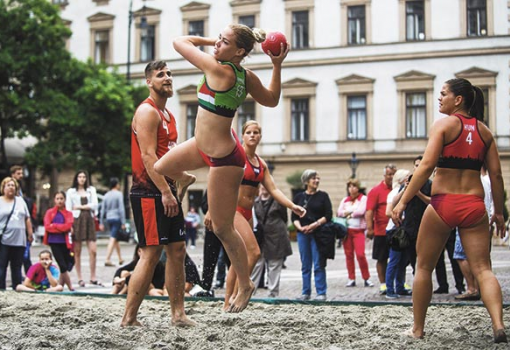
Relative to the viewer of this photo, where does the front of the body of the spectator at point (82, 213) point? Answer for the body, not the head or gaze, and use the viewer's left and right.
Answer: facing the viewer

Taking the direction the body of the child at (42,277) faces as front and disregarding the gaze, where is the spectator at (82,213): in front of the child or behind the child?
behind

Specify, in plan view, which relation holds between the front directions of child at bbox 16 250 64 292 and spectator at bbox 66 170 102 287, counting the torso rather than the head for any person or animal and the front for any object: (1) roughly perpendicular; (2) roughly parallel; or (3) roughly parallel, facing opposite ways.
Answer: roughly parallel

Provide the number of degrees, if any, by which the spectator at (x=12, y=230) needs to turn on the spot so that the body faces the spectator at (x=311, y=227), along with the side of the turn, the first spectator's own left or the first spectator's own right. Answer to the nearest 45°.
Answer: approximately 45° to the first spectator's own left

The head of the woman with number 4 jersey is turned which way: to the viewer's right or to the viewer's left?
to the viewer's left

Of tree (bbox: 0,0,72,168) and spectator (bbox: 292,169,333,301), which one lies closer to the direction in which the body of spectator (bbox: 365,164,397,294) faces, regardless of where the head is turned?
the spectator

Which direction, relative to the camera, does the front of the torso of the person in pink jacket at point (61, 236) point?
toward the camera

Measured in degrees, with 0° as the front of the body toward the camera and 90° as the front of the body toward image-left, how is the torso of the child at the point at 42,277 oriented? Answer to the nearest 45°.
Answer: approximately 0°

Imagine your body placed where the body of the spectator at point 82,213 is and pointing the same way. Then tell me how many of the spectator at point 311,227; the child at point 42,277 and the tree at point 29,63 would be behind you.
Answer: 1

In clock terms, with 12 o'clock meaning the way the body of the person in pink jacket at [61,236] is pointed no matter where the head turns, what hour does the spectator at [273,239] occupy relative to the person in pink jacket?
The spectator is roughly at 10 o'clock from the person in pink jacket.

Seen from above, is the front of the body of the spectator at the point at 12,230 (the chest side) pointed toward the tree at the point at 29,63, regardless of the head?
no

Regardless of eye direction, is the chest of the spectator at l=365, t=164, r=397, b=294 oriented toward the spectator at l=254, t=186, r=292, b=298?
no

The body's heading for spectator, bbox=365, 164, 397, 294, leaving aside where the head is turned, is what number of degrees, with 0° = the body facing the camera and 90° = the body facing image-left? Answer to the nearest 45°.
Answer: approximately 315°

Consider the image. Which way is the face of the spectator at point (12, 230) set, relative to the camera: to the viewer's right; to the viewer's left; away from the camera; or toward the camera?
toward the camera

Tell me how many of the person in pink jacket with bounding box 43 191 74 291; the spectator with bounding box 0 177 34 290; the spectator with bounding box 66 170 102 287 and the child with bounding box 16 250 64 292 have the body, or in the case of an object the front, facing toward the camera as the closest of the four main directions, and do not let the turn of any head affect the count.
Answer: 4

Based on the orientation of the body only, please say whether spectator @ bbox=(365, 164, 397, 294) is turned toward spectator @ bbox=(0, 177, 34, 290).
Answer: no

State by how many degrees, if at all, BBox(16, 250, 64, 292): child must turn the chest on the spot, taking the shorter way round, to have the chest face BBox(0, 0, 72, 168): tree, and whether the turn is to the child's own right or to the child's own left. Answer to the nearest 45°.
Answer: approximately 180°
